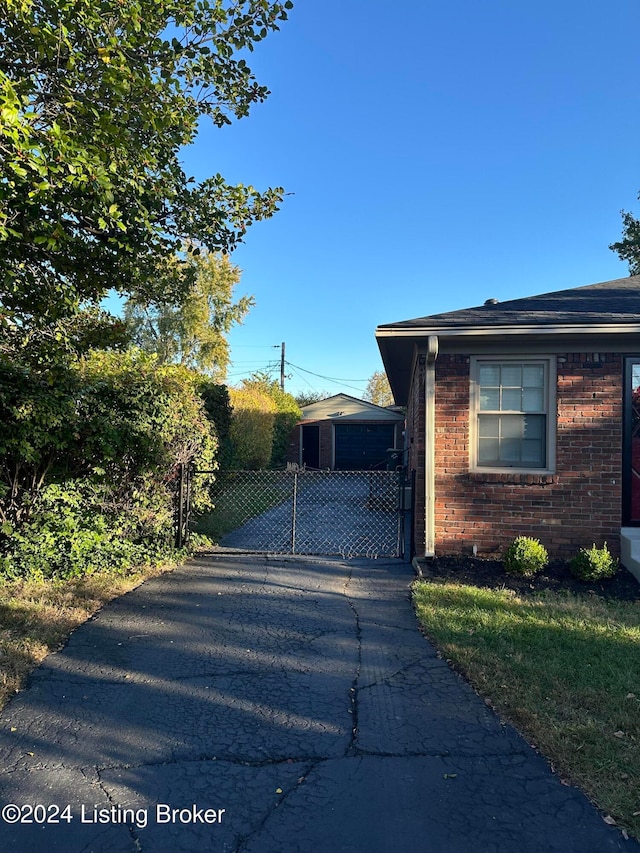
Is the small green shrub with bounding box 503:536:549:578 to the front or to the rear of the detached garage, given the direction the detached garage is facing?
to the front

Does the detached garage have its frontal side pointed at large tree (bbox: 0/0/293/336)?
yes

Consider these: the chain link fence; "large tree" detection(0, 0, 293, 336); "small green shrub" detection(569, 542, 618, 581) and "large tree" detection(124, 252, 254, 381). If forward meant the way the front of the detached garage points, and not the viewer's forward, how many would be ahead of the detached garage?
3

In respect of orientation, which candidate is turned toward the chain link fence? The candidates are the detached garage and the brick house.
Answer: the detached garage

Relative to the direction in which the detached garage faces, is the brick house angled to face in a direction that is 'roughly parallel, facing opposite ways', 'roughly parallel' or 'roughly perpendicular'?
roughly parallel

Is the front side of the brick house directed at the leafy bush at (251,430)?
no

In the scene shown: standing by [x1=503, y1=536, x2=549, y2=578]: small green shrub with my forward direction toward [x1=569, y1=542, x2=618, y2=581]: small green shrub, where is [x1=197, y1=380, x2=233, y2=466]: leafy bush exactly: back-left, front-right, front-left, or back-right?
back-left

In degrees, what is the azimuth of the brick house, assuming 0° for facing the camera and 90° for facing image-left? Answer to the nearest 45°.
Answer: approximately 0°

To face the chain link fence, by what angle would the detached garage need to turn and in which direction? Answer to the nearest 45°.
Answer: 0° — it already faces it

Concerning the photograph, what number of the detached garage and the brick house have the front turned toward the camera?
2

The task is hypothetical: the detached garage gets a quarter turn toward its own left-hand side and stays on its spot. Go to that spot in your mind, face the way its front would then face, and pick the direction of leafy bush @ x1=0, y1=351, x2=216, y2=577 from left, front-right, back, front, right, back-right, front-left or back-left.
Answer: right

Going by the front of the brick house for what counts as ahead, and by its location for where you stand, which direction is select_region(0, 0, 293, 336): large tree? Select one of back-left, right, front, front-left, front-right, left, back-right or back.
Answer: front-right

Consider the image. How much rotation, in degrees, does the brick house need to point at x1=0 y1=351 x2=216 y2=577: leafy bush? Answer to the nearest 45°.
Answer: approximately 45° to its right

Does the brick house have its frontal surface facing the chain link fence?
no

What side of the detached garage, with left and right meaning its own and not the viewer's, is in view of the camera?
front
